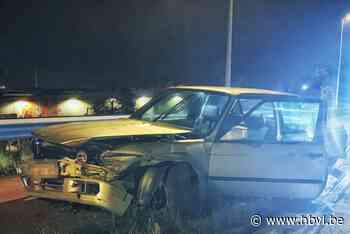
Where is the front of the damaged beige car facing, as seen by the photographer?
facing the viewer and to the left of the viewer
